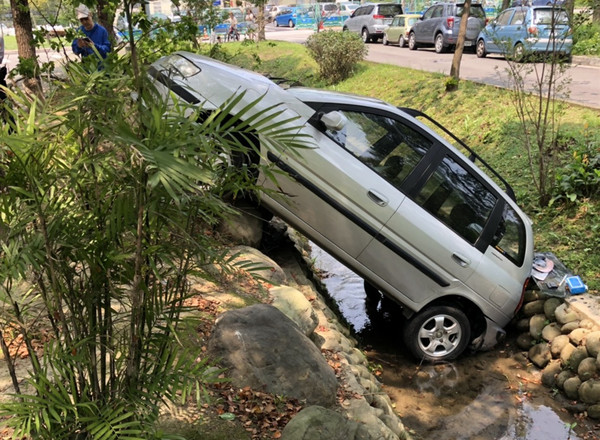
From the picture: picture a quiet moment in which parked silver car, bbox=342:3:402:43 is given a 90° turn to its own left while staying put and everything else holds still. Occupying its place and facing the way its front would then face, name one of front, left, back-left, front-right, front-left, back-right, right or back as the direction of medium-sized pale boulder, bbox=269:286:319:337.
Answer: front-left

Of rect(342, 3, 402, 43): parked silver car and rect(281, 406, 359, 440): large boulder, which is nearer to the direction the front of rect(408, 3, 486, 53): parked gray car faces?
the parked silver car

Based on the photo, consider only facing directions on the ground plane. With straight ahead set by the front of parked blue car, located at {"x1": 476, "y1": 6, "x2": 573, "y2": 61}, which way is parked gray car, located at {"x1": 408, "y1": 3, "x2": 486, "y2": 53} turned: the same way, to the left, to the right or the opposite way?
the same way

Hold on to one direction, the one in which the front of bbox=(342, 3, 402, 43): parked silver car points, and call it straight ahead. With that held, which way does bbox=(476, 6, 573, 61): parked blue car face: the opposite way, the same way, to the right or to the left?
the same way

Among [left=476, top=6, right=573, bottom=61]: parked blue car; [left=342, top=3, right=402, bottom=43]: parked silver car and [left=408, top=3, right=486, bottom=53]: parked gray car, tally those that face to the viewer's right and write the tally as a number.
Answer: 0

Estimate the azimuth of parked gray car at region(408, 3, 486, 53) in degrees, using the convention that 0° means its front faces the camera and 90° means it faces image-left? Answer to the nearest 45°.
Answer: approximately 135°

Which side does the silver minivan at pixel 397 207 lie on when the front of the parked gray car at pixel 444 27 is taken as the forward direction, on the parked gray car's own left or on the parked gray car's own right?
on the parked gray car's own left

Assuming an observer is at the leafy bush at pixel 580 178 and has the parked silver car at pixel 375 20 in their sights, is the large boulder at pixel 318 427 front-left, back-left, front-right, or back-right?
back-left

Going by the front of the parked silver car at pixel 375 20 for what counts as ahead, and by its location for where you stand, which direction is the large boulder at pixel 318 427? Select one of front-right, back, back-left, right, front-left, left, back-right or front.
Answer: back-left

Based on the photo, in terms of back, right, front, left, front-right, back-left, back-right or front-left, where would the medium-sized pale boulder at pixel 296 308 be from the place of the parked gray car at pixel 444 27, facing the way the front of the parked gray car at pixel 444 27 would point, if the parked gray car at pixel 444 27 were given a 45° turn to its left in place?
left

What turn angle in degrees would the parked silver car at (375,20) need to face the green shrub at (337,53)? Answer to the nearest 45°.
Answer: approximately 135° to its left

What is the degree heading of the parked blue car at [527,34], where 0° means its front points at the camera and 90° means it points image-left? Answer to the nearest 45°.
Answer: approximately 135°

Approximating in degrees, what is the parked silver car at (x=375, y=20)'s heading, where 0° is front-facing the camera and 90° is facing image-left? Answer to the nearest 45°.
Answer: approximately 135°

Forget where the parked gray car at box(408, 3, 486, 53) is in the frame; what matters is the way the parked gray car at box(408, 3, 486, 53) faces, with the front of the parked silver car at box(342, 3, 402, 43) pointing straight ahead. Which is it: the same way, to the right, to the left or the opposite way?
the same way
